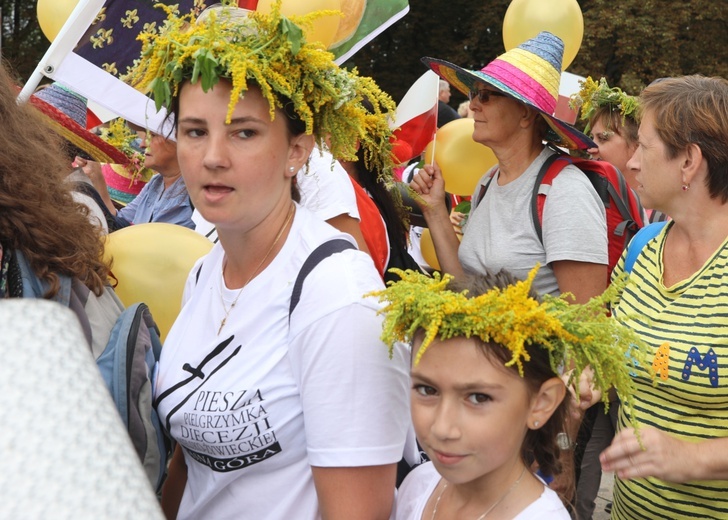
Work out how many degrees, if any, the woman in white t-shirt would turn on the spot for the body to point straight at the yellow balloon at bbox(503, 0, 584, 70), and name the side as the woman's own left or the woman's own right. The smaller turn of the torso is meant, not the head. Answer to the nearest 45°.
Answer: approximately 180°

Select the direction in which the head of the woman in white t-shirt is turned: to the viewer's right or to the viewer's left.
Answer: to the viewer's left

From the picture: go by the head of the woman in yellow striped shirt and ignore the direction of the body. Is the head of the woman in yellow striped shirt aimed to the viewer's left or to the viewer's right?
to the viewer's left

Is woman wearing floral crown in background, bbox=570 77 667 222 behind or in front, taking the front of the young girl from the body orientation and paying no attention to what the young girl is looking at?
behind

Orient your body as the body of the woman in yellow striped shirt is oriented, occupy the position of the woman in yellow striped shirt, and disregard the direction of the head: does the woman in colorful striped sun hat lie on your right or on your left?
on your right

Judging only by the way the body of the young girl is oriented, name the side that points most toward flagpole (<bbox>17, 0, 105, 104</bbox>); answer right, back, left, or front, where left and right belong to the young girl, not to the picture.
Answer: right

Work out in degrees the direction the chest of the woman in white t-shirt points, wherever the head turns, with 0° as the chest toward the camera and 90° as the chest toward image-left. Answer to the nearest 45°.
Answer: approximately 45°
